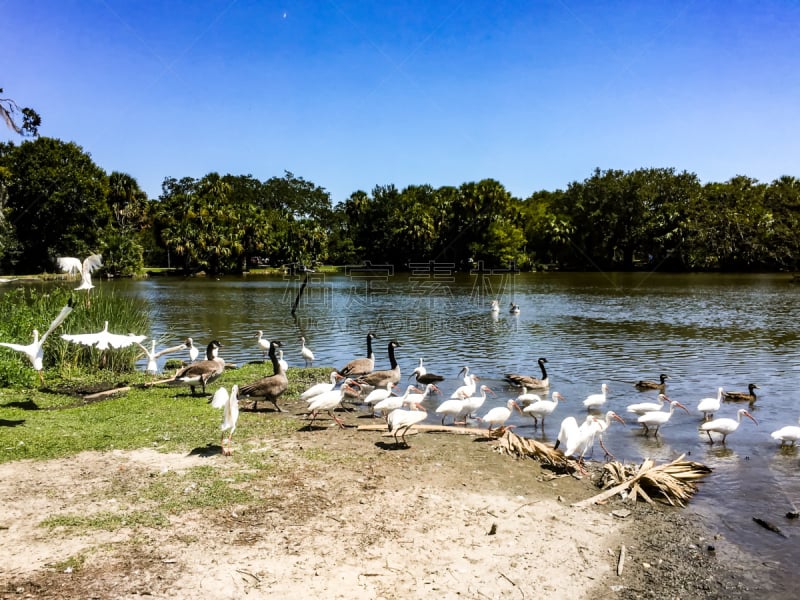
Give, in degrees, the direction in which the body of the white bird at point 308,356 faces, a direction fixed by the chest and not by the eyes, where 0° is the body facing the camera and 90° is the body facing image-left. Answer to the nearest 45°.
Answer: approximately 90°

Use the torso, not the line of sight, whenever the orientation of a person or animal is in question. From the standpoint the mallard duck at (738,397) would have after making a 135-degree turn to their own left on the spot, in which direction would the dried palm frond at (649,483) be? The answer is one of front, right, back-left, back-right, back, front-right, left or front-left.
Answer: back-left

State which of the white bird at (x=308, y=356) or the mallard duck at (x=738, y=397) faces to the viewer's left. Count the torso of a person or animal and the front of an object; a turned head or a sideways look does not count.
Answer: the white bird

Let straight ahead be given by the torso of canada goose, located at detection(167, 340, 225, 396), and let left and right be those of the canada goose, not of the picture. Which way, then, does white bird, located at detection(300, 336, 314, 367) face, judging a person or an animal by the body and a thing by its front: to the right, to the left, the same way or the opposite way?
the opposite way

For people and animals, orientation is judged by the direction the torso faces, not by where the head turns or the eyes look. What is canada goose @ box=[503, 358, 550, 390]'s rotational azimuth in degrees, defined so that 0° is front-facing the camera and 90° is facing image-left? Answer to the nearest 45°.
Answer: approximately 270°

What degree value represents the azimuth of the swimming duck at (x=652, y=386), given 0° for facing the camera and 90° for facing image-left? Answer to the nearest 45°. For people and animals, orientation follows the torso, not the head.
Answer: approximately 270°
